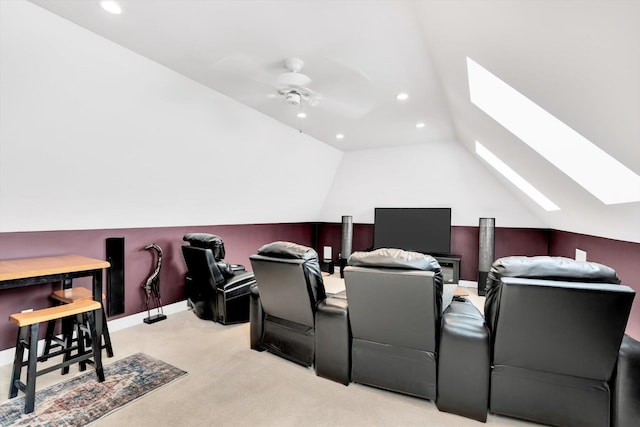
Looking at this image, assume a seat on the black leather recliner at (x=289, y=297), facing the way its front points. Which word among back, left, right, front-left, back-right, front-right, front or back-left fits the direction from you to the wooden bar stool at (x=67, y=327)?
back-left

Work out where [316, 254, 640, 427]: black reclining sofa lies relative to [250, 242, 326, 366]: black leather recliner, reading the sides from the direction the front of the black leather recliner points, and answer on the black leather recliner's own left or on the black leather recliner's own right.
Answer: on the black leather recliner's own right

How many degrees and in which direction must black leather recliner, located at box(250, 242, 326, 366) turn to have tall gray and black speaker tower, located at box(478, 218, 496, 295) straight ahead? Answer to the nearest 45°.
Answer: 0° — it already faces it

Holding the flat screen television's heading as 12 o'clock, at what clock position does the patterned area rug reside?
The patterned area rug is roughly at 1 o'clock from the flat screen television.

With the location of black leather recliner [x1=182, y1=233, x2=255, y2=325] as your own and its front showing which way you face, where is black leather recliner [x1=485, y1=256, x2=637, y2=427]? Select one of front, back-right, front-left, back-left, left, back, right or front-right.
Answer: right

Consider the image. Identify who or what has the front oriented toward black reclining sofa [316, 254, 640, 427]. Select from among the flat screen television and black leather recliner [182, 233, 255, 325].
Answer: the flat screen television

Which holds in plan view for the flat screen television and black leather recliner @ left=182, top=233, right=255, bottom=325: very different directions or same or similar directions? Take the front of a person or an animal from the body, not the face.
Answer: very different directions

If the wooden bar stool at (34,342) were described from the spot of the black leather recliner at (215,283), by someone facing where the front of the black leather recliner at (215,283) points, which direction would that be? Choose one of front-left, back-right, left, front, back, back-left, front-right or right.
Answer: back

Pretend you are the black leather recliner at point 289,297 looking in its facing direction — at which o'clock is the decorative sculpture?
The decorative sculpture is roughly at 9 o'clock from the black leather recliner.

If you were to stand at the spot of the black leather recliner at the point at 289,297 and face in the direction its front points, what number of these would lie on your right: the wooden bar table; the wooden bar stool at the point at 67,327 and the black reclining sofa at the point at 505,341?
1

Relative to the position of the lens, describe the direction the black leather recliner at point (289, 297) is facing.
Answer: facing away from the viewer and to the right of the viewer

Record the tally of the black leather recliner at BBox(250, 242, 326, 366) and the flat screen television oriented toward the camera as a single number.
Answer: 1

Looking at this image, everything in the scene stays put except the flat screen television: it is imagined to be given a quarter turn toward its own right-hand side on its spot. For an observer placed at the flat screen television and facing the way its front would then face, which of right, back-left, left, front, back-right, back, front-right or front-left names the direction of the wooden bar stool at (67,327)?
front-left

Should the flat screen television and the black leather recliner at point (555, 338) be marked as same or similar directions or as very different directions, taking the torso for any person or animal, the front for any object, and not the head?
very different directions

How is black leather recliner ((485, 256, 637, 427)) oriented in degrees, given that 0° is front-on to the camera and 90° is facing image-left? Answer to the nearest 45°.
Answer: approximately 180°
